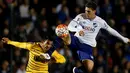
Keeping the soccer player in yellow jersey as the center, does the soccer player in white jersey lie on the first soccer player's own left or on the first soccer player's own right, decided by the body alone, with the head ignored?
on the first soccer player's own left

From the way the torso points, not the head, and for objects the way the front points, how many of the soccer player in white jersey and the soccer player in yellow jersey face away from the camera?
0

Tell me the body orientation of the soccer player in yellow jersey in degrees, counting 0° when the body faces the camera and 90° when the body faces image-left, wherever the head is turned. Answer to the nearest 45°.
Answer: approximately 315°

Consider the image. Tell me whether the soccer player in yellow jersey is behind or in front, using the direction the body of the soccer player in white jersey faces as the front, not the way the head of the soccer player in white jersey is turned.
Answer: in front

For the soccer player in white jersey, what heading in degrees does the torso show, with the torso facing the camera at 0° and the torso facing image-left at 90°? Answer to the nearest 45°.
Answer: approximately 45°
